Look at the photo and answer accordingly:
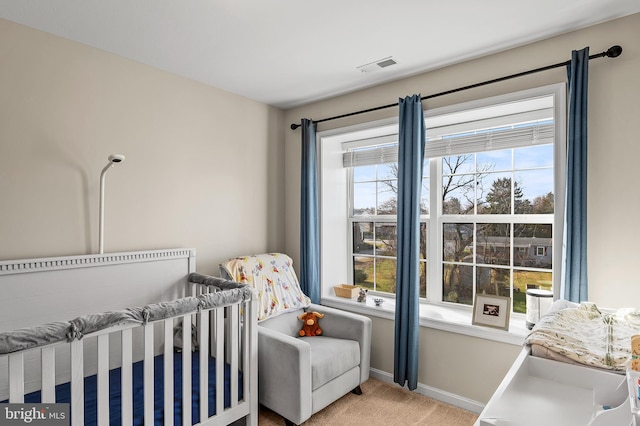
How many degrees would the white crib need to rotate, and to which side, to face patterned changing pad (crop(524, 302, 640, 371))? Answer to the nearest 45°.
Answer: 0° — it already faces it

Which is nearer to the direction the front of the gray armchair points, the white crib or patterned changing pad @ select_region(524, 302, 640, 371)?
the patterned changing pad

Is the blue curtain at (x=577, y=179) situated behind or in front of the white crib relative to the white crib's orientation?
in front

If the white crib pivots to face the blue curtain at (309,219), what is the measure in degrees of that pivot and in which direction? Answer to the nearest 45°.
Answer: approximately 90° to its left

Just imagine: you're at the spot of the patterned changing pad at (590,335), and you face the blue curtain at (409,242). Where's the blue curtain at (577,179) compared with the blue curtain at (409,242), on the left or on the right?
right

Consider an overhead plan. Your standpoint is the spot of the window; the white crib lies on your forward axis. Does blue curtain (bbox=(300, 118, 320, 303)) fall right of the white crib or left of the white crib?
right

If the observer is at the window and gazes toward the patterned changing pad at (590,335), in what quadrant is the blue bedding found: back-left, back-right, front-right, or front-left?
front-right

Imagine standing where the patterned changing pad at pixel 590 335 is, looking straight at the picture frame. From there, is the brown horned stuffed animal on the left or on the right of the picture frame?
left

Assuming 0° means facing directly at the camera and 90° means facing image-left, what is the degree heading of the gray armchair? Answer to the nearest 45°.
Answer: approximately 315°

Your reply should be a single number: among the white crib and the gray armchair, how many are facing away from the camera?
0

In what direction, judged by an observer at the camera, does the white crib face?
facing the viewer and to the right of the viewer

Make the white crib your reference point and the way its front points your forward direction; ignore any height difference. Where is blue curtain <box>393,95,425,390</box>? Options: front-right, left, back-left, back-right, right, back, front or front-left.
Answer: front-left
